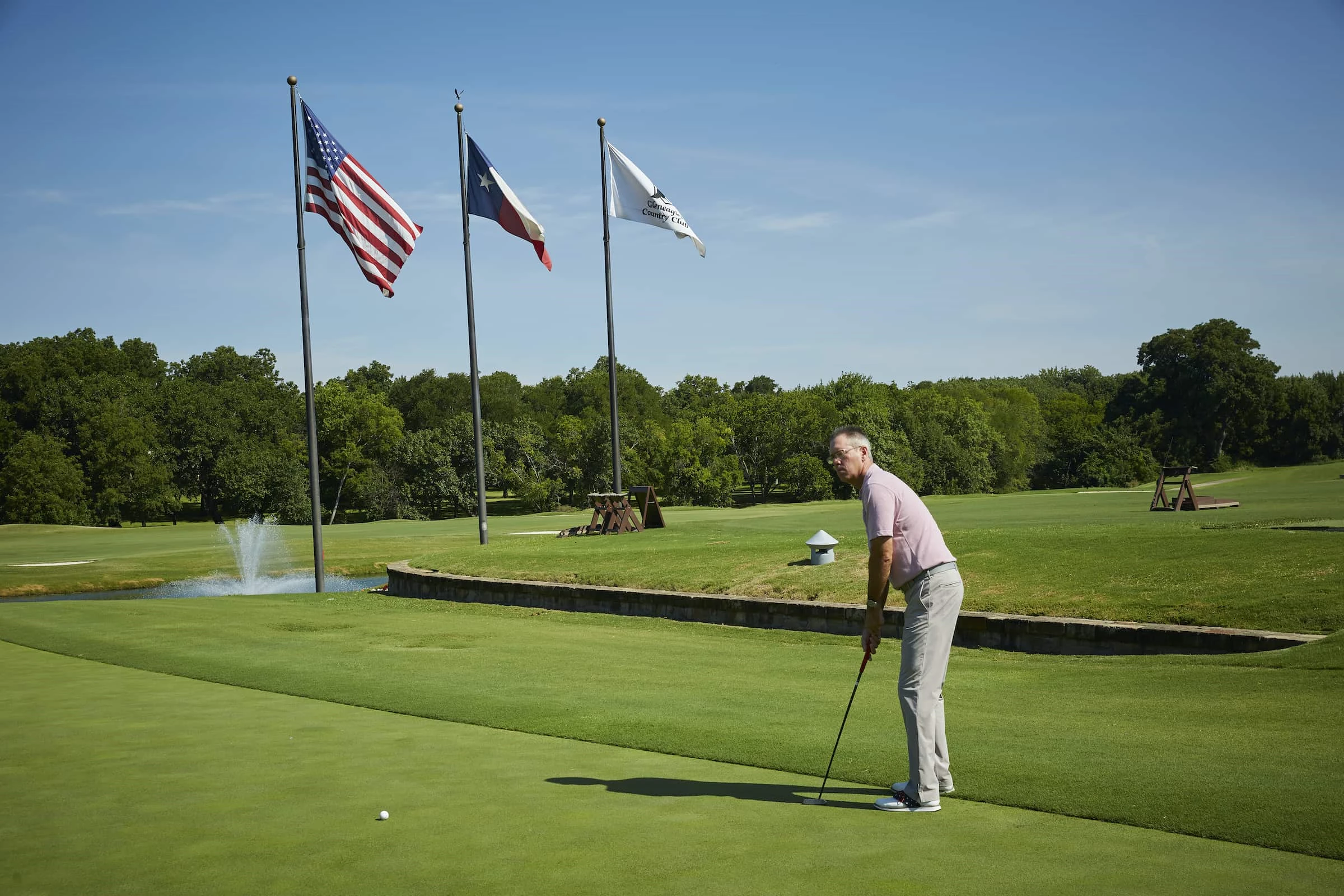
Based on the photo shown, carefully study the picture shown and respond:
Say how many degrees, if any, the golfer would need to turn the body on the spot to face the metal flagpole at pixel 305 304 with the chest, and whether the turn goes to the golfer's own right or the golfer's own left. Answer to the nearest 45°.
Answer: approximately 45° to the golfer's own right

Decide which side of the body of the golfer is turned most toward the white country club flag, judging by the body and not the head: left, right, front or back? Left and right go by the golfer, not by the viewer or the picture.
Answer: right

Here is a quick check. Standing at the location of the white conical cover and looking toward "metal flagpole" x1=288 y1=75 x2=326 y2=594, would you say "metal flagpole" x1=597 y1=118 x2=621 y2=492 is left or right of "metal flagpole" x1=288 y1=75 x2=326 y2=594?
right

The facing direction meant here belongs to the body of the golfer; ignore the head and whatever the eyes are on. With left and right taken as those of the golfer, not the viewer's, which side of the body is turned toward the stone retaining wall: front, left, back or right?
right

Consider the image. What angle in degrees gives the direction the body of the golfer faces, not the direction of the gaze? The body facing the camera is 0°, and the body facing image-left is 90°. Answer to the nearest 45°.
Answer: approximately 90°

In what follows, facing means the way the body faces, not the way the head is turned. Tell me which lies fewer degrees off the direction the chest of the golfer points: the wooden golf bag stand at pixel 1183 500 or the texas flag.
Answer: the texas flag

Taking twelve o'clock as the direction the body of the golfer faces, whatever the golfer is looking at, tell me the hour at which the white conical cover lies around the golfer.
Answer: The white conical cover is roughly at 3 o'clock from the golfer.

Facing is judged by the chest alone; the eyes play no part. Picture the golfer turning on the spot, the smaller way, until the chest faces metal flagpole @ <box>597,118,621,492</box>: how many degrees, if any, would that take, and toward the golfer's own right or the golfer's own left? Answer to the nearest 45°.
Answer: approximately 90° to the golfer's own right

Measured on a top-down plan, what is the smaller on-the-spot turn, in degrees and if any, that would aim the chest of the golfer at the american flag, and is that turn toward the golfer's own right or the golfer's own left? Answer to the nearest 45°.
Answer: approximately 45° to the golfer's own right
